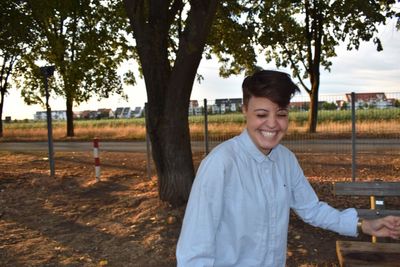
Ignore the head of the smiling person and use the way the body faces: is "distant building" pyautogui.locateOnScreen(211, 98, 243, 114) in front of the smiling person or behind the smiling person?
behind

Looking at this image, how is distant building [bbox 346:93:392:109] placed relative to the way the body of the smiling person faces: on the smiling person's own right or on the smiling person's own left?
on the smiling person's own left

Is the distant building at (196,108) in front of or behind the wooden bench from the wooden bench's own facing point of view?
behind

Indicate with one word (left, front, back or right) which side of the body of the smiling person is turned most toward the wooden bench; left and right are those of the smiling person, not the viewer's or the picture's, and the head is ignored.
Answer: left

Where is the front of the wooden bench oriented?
toward the camera

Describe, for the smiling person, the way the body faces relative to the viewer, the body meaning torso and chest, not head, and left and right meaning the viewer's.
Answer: facing the viewer and to the right of the viewer

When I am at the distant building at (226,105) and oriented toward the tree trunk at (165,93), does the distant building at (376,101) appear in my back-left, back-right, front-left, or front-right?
back-left

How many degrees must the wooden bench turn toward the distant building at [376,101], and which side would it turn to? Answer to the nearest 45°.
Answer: approximately 180°

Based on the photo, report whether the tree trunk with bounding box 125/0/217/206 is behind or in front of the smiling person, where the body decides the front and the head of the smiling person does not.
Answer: behind

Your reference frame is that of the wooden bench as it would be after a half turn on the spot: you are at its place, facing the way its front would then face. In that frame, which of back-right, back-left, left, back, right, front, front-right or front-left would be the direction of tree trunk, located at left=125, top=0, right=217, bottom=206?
front-left

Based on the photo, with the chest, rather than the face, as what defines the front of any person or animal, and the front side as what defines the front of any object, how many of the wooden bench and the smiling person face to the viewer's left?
0

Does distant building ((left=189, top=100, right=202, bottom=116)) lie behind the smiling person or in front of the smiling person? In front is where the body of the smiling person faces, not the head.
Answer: behind
